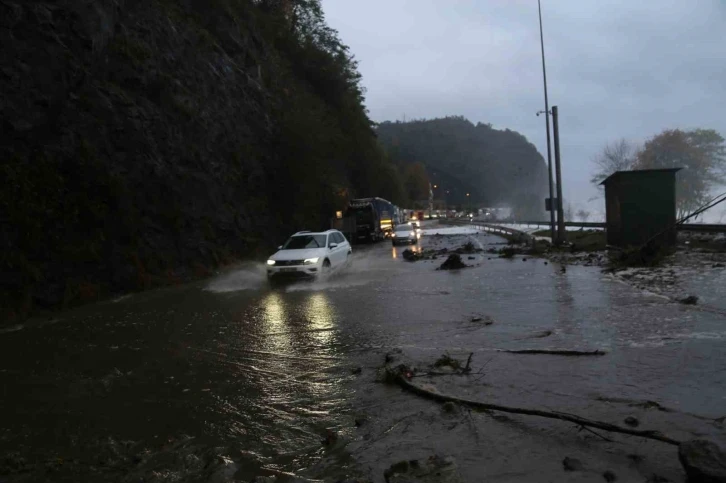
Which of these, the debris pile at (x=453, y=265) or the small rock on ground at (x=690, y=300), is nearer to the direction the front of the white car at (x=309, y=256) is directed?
the small rock on ground

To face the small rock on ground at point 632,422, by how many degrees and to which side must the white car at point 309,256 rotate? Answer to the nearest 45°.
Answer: approximately 45° to its left

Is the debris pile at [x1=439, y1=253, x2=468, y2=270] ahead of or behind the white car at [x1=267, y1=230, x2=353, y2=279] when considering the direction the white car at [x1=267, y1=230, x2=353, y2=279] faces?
behind

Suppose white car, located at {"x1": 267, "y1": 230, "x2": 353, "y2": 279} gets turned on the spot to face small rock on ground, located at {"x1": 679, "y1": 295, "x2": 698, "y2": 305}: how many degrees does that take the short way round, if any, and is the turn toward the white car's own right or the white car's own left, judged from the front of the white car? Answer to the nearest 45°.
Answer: approximately 90° to the white car's own left

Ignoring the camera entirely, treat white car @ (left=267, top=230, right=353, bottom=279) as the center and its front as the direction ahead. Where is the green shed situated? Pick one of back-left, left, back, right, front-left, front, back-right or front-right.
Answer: back-left

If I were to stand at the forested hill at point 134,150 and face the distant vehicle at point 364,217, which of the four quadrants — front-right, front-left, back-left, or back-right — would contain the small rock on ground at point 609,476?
back-right

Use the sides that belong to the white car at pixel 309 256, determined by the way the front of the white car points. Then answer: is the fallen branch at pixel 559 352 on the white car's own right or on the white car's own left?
on the white car's own left

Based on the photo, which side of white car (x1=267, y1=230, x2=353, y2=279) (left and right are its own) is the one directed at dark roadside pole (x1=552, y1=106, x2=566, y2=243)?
back

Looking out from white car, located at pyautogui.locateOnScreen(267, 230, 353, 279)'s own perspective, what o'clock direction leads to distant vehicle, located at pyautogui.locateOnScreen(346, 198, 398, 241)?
The distant vehicle is roughly at 5 o'clock from the white car.

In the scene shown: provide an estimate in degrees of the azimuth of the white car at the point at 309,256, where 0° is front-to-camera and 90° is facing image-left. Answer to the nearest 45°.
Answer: approximately 45°

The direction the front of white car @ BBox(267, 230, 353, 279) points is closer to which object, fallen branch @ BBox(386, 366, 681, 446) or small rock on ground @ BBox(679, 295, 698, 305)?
the fallen branch

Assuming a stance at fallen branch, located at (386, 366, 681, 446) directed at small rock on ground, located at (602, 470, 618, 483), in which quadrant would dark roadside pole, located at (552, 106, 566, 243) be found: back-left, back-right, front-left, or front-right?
back-left

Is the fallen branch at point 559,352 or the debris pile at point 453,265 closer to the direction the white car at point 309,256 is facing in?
the fallen branch
